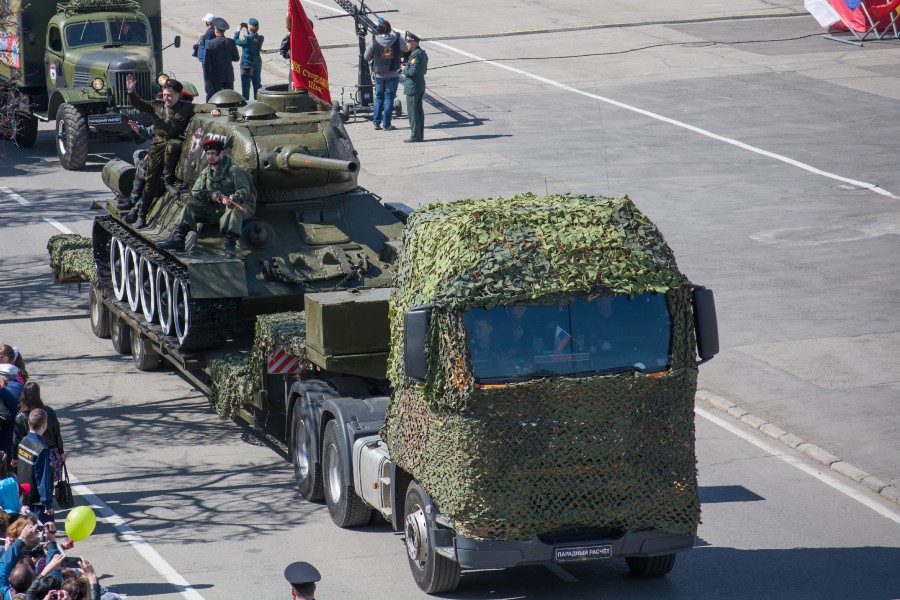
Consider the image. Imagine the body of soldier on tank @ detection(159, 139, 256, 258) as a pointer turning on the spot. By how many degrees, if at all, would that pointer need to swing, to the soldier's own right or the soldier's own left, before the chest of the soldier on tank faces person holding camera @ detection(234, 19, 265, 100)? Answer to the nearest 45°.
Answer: approximately 135° to the soldier's own right

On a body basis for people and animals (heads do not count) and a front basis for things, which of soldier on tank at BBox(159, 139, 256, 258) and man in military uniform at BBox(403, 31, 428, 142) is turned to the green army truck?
the man in military uniform

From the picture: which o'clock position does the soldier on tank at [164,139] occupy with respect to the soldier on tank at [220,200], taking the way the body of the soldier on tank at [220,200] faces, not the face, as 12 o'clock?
the soldier on tank at [164,139] is roughly at 4 o'clock from the soldier on tank at [220,200].

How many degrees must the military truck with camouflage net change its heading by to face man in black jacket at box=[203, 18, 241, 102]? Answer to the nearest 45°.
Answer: approximately 135° to its left

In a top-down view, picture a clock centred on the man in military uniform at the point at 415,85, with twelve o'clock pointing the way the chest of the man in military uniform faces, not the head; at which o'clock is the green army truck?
The green army truck is roughly at 12 o'clock from the man in military uniform.

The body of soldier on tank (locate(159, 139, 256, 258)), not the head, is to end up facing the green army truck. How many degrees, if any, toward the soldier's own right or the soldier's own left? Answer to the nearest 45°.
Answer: approximately 135° to the soldier's own right

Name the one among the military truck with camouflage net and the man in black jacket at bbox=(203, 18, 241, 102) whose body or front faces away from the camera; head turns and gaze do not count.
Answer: the man in black jacket

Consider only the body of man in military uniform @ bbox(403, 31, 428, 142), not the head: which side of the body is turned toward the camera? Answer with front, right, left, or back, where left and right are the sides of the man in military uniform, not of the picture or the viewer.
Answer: left

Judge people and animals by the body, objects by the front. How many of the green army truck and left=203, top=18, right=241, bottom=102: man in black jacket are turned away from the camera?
1

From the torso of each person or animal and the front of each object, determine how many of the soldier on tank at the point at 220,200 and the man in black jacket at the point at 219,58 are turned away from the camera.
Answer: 1
